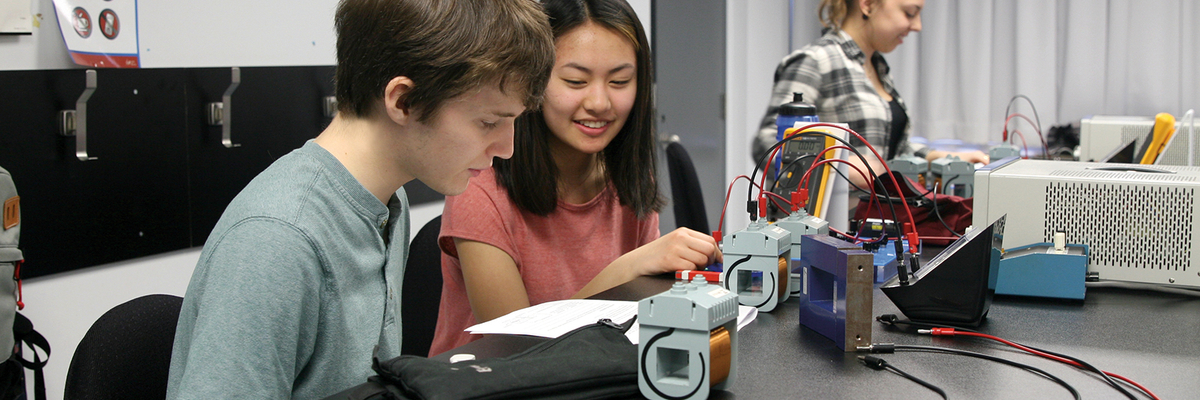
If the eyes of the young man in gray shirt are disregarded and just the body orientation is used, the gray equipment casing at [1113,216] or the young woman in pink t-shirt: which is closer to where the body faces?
the gray equipment casing

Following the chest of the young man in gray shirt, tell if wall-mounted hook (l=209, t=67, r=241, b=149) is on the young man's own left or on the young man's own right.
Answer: on the young man's own left

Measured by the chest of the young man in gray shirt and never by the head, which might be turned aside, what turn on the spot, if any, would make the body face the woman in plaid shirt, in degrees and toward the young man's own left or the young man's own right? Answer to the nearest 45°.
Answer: approximately 45° to the young man's own left

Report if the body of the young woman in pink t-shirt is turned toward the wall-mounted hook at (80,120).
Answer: no

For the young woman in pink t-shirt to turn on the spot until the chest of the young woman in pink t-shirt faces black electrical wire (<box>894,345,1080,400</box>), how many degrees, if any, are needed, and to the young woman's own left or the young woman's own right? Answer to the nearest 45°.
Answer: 0° — they already face it

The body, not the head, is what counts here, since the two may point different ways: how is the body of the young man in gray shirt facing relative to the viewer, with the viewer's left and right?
facing to the right of the viewer

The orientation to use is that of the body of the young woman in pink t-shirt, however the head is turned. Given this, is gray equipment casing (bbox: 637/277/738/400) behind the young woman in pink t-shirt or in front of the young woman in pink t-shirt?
in front

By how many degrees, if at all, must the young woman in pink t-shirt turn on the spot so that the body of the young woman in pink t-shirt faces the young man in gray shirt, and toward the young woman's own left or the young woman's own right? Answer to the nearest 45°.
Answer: approximately 45° to the young woman's own right

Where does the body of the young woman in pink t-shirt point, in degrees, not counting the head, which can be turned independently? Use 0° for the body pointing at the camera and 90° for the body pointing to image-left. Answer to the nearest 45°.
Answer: approximately 315°

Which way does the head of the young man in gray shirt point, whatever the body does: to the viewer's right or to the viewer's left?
to the viewer's right

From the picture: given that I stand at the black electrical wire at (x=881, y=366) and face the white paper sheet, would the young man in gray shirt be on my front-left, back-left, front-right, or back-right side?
front-left

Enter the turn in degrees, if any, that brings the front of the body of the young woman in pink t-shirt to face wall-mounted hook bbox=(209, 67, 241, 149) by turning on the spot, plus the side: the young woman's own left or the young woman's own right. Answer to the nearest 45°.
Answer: approximately 180°

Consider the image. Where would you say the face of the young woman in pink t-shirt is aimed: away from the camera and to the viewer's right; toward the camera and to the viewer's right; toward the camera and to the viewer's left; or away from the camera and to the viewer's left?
toward the camera and to the viewer's right

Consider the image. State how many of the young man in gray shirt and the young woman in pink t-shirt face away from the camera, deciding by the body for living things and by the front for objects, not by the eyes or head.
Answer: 0

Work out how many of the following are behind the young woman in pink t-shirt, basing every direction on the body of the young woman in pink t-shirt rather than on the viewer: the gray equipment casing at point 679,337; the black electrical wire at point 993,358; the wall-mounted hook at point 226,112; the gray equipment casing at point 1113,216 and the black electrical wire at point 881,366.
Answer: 1
